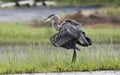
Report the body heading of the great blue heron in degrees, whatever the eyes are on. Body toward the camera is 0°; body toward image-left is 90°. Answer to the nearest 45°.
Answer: approximately 90°
